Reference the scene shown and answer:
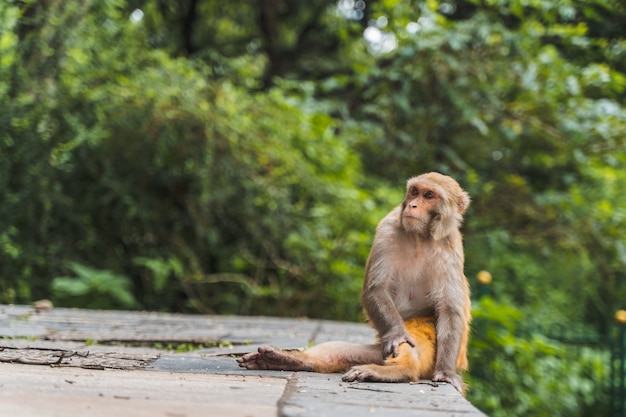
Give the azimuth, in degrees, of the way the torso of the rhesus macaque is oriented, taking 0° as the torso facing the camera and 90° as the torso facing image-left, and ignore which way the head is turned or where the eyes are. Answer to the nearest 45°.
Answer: approximately 45°
